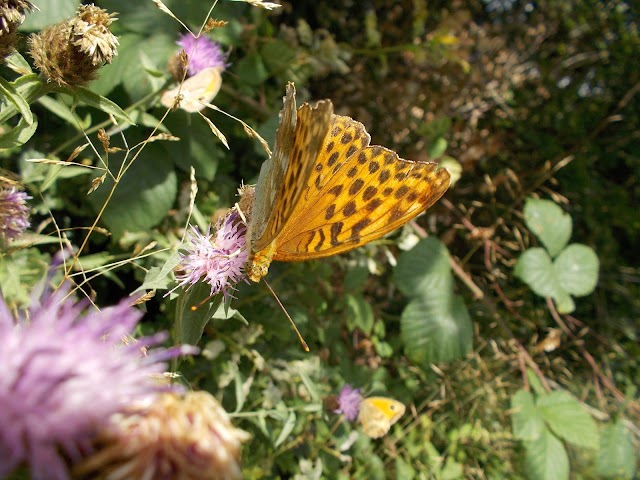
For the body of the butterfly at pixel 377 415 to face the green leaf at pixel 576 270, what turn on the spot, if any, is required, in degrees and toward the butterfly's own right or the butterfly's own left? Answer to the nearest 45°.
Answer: approximately 90° to the butterfly's own right

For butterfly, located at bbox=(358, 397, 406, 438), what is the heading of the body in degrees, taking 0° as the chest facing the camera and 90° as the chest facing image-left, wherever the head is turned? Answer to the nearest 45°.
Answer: approximately 90°

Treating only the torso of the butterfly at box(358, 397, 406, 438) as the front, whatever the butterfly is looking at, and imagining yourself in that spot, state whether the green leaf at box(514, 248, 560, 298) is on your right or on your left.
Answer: on your right

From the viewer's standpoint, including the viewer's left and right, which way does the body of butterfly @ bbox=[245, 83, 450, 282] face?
facing the viewer and to the left of the viewer

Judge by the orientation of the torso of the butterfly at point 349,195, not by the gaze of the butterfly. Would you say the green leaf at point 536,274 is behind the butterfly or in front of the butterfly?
behind

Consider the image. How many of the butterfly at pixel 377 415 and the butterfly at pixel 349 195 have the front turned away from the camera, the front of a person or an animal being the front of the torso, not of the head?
0
